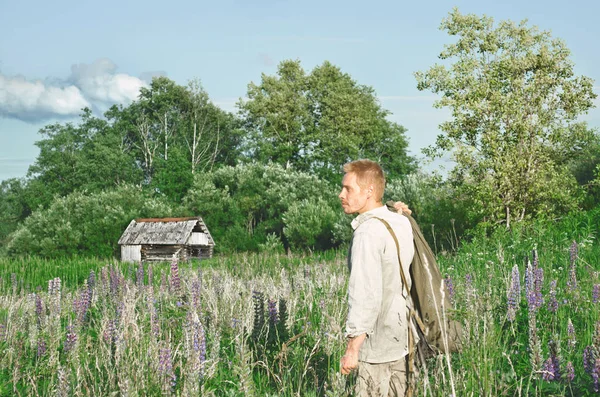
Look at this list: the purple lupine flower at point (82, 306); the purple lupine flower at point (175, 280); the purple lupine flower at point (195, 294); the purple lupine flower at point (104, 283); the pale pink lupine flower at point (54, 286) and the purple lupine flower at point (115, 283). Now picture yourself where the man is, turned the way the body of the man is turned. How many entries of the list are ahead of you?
6

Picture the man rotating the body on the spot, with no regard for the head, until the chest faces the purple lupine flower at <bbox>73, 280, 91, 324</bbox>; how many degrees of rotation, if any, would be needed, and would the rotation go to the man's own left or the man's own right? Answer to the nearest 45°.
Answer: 0° — they already face it

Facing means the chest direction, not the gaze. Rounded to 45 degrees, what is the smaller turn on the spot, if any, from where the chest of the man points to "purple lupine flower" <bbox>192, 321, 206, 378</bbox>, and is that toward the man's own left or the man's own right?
0° — they already face it

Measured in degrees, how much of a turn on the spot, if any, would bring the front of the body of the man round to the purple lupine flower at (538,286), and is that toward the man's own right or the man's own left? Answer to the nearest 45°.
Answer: approximately 90° to the man's own right

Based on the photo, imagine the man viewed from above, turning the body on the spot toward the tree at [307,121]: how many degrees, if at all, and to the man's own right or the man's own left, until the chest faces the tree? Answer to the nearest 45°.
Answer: approximately 45° to the man's own right

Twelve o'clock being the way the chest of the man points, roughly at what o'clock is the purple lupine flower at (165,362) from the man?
The purple lupine flower is roughly at 11 o'clock from the man.

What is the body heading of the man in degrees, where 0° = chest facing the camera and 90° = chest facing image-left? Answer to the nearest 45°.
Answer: approximately 135°

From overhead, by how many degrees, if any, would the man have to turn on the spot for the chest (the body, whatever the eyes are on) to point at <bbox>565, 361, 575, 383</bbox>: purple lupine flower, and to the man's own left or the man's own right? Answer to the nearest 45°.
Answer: approximately 135° to the man's own right

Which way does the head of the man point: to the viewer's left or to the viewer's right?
to the viewer's left

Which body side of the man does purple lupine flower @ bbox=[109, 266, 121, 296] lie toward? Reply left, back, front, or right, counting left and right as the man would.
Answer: front

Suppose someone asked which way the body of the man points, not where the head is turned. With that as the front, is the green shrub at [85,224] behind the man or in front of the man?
in front

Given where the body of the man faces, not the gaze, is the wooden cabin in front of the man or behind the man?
in front
